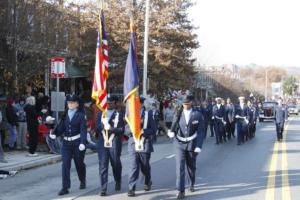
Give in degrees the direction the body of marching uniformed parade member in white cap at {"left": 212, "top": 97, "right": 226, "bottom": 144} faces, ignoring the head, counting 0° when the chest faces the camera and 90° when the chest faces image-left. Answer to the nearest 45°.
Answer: approximately 0°

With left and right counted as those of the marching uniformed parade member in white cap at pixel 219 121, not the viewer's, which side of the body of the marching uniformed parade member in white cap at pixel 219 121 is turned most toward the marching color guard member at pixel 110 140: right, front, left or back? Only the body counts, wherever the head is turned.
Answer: front

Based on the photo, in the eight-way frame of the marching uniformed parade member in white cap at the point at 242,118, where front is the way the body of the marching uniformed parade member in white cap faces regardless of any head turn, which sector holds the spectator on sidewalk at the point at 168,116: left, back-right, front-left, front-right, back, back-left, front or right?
back-right

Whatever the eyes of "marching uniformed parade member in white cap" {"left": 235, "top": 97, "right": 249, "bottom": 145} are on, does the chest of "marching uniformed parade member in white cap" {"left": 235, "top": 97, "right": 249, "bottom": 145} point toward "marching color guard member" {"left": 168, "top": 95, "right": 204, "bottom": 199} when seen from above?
yes

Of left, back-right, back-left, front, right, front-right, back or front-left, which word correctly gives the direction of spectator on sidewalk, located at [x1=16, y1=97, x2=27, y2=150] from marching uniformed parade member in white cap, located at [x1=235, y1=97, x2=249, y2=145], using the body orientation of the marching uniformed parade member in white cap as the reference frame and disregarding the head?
front-right

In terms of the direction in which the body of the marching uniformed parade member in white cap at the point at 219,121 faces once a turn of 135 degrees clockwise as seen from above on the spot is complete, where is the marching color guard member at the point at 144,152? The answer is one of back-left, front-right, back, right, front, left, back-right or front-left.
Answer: back-left

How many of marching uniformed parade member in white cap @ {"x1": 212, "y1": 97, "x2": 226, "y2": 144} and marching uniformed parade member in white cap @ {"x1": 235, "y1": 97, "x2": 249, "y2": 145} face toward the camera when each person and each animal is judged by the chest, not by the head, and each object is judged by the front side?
2

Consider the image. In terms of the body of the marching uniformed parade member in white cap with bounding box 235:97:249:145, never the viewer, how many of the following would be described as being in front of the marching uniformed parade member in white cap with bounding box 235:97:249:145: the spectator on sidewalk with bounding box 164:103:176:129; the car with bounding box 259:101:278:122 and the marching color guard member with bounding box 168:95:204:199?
1

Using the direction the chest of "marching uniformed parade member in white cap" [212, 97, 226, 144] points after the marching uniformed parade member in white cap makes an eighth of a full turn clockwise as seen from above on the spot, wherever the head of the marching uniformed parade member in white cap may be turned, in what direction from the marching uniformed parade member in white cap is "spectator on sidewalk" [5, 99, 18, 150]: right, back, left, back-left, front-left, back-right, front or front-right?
front

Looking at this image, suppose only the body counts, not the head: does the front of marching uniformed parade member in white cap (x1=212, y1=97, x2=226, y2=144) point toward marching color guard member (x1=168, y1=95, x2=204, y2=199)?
yes

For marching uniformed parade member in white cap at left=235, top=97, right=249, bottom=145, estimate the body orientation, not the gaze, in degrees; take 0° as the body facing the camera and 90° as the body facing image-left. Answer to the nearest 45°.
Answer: approximately 0°

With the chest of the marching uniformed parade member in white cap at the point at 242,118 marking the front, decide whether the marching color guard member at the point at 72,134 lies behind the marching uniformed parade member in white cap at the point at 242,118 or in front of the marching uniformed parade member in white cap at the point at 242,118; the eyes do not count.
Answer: in front

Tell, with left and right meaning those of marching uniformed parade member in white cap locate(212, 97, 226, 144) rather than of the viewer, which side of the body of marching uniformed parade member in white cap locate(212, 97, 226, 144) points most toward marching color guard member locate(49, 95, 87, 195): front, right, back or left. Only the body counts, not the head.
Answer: front

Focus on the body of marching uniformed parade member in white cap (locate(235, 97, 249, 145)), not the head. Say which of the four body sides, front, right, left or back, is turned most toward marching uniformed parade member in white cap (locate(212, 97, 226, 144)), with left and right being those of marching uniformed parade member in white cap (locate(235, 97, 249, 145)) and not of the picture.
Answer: right
